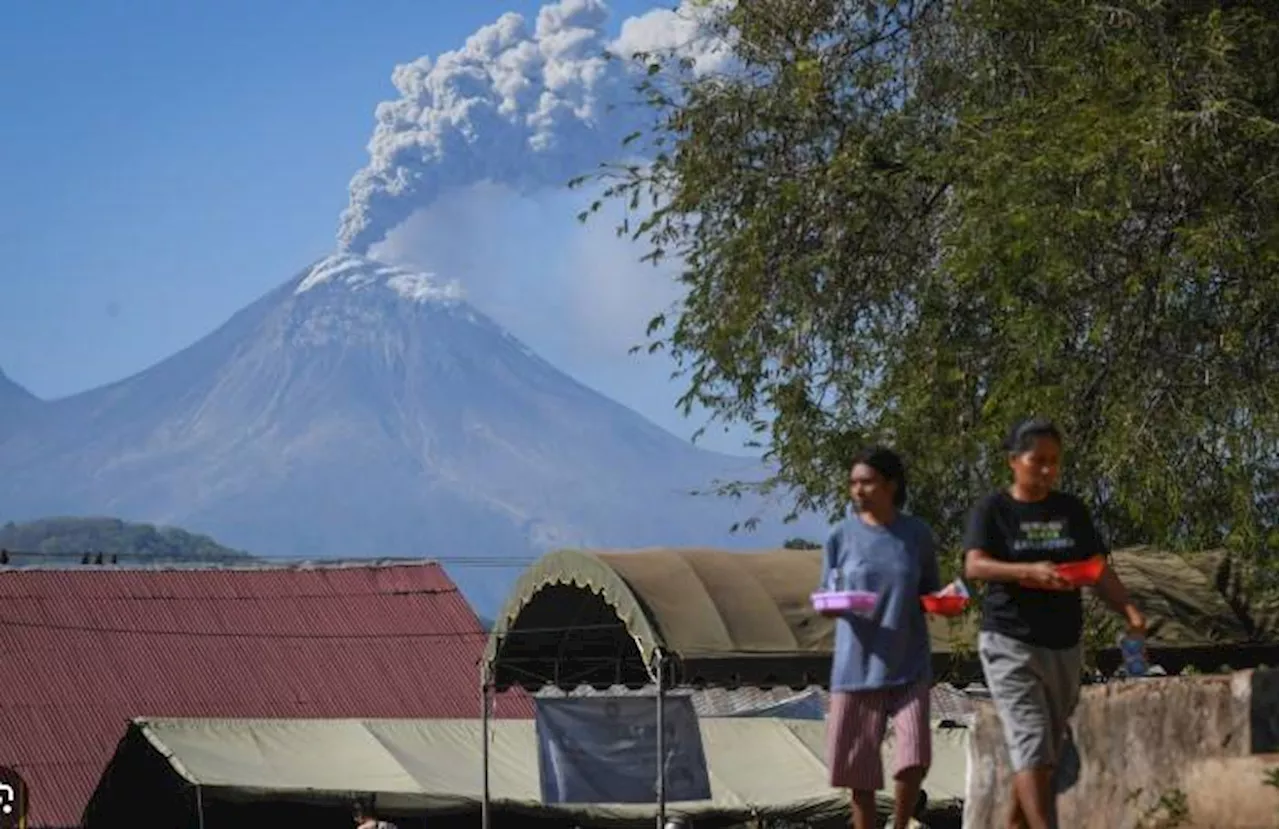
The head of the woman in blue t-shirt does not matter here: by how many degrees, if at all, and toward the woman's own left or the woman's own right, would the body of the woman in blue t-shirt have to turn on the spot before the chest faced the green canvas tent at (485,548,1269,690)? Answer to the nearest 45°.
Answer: approximately 180°

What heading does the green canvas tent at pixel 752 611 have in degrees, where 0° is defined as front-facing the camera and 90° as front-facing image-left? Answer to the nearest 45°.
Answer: approximately 45°

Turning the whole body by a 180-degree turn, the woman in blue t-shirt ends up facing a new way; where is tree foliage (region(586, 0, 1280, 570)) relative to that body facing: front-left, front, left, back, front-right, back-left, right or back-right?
front

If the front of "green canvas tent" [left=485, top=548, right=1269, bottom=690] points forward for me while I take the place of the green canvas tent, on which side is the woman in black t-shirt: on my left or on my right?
on my left

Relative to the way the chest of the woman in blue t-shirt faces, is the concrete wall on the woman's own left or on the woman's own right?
on the woman's own left

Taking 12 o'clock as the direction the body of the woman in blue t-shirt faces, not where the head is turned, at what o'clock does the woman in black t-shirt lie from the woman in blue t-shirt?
The woman in black t-shirt is roughly at 10 o'clock from the woman in blue t-shirt.

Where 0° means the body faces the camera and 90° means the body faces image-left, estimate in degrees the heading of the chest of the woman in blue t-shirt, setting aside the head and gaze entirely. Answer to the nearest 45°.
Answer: approximately 0°
